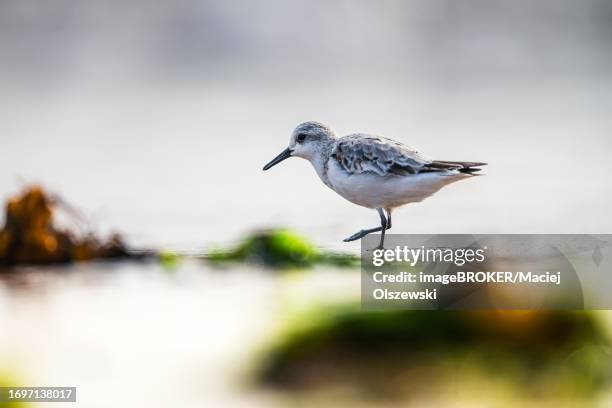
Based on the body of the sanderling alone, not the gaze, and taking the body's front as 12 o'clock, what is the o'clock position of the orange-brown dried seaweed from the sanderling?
The orange-brown dried seaweed is roughly at 1 o'clock from the sanderling.

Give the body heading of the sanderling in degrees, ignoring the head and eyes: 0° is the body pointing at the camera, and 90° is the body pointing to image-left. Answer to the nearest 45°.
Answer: approximately 90°
